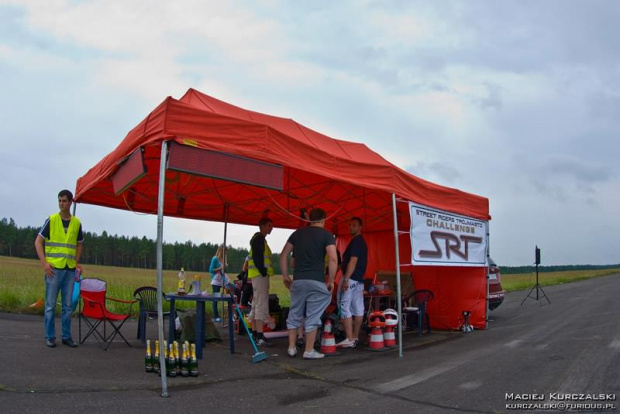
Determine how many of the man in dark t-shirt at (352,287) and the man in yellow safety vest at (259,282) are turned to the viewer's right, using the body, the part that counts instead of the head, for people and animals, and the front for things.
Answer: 1

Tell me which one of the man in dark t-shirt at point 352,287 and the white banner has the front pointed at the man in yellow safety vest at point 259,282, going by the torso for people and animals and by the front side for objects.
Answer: the man in dark t-shirt

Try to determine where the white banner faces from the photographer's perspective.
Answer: facing the viewer and to the right of the viewer

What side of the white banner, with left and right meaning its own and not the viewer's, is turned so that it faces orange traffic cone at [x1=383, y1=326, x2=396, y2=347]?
right

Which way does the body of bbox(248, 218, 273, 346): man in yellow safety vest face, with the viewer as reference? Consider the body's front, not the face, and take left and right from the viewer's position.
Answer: facing to the right of the viewer

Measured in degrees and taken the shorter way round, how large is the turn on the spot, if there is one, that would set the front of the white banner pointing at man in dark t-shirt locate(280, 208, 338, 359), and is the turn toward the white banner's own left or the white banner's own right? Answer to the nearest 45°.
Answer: approximately 90° to the white banner's own right

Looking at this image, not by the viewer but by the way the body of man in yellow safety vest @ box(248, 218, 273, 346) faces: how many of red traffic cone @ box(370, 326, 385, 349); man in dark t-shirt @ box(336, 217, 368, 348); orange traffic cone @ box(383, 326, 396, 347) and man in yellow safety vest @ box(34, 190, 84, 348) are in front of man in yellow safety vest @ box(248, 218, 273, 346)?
3

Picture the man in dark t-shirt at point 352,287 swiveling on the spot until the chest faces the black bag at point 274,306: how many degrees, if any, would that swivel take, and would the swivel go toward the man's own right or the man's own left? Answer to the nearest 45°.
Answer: approximately 45° to the man's own right

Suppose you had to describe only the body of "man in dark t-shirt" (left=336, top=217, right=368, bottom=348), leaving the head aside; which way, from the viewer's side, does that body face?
to the viewer's left

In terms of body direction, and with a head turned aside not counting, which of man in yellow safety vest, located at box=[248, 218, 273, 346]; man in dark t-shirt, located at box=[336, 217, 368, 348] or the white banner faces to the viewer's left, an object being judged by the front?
the man in dark t-shirt

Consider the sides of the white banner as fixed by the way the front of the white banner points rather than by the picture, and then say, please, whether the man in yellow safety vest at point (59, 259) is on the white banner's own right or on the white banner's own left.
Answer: on the white banner's own right

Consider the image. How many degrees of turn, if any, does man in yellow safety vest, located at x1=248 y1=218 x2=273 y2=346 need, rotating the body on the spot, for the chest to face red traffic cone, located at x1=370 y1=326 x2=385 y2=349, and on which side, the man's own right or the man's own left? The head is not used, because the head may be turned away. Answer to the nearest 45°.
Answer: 0° — they already face it

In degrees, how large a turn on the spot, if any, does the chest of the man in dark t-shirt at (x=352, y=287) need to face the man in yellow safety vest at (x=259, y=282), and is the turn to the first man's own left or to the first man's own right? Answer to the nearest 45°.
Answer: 0° — they already face them
